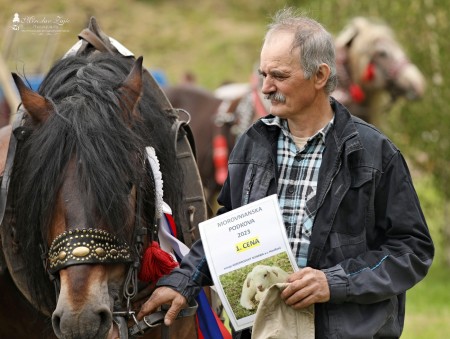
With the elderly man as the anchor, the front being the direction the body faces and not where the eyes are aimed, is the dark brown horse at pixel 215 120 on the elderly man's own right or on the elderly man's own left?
on the elderly man's own right

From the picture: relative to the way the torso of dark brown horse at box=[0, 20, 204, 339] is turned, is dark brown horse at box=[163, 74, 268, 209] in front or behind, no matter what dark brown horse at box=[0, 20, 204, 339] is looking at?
behind

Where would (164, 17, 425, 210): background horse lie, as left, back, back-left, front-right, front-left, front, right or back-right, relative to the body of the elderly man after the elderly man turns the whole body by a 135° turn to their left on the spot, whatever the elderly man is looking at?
left

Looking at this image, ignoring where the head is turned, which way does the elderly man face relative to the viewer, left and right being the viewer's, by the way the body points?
facing the viewer and to the left of the viewer

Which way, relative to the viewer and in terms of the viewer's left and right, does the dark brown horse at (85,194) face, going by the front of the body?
facing the viewer

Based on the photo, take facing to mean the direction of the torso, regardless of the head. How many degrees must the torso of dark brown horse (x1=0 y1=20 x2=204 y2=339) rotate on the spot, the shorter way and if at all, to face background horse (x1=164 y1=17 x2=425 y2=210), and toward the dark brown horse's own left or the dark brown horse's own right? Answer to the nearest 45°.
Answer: approximately 135° to the dark brown horse's own left

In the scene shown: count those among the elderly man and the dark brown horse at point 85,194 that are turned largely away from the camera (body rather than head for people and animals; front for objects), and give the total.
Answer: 0

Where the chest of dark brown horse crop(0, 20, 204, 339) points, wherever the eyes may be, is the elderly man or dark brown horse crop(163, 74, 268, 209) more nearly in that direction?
the elderly man
